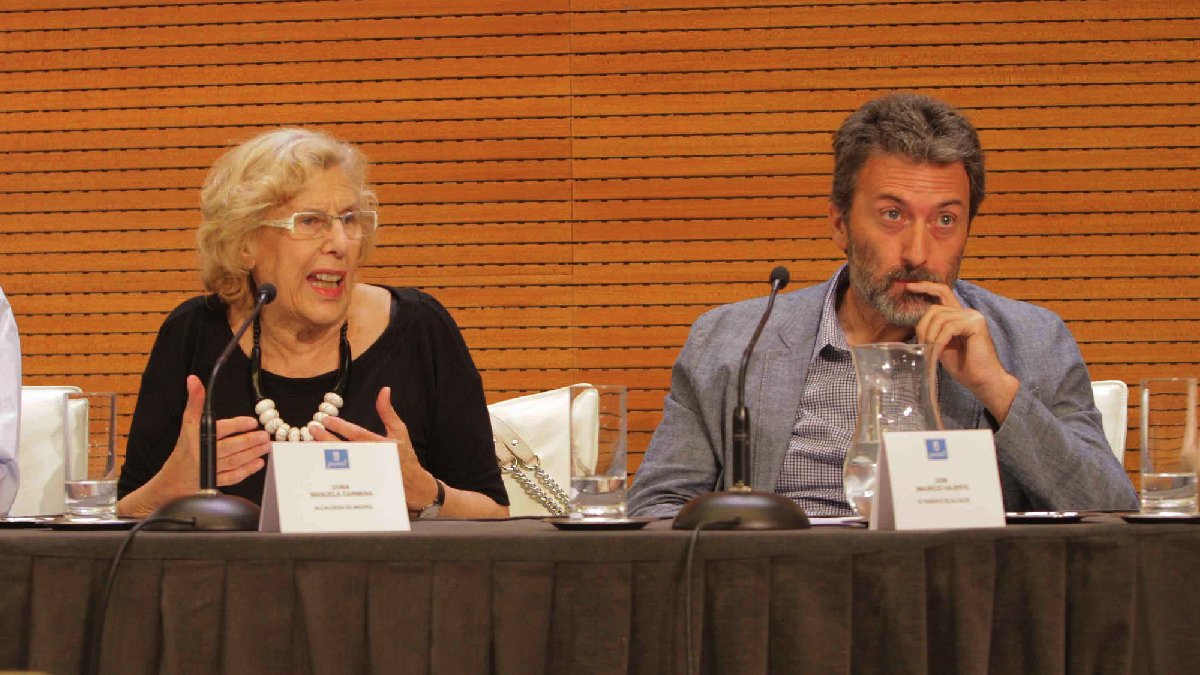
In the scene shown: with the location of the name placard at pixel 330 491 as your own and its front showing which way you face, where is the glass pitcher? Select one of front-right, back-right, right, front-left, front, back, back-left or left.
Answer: left

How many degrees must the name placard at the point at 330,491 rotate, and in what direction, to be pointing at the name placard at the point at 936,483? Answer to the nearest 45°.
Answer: approximately 90° to its left

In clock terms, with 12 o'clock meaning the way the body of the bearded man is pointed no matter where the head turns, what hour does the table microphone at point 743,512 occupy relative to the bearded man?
The table microphone is roughly at 12 o'clock from the bearded man.

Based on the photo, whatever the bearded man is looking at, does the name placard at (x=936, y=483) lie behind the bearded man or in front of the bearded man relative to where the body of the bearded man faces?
in front

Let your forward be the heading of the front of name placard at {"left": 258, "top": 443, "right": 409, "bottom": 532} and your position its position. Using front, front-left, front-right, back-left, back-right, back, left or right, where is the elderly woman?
back

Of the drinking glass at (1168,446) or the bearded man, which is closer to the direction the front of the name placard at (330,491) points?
the drinking glass

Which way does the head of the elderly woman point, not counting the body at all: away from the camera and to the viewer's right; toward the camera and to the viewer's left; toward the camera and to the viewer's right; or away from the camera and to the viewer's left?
toward the camera and to the viewer's right
